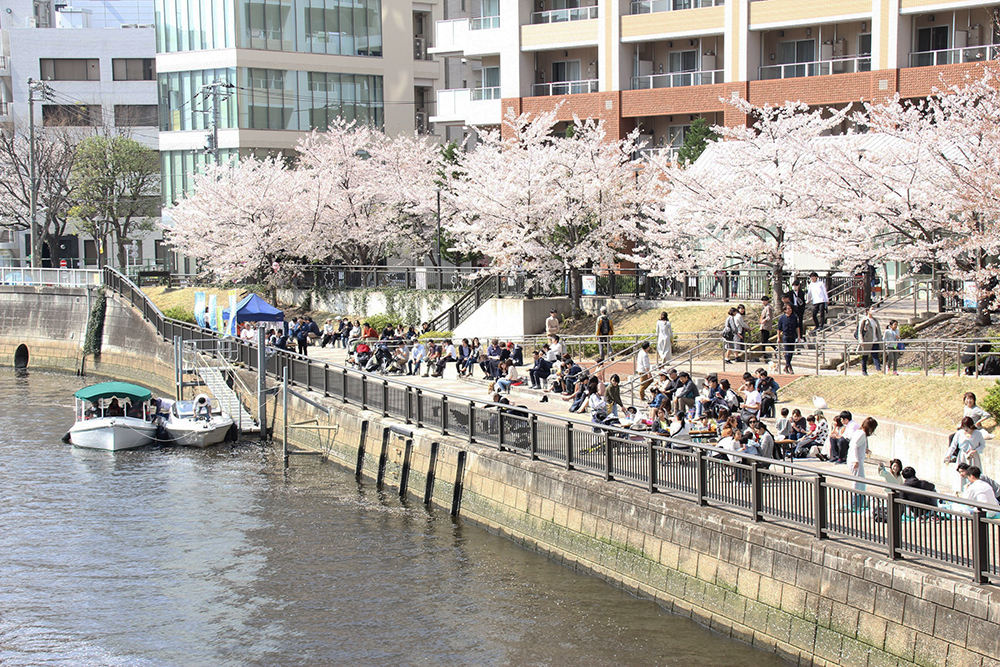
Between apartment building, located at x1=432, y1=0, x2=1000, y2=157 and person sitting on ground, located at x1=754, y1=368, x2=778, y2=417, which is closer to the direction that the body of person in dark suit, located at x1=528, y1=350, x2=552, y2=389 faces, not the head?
the person sitting on ground

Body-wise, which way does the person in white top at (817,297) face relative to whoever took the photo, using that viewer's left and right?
facing the viewer

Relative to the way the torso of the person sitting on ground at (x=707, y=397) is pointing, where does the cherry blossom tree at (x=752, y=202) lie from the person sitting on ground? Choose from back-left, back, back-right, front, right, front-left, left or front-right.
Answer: back-right

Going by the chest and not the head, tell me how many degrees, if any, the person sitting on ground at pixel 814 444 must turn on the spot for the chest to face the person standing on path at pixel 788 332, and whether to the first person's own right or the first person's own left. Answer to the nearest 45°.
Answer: approximately 90° to the first person's own right

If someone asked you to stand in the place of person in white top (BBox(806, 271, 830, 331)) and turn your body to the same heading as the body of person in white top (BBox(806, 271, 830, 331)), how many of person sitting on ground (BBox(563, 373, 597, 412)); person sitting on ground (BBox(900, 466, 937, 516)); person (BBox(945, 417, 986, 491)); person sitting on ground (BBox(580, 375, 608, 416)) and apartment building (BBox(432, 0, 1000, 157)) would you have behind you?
1

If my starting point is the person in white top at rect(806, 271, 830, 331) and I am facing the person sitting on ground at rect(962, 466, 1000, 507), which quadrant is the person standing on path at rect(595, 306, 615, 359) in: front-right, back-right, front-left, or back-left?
back-right

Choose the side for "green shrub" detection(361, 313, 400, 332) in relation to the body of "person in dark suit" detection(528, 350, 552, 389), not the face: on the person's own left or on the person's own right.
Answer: on the person's own right

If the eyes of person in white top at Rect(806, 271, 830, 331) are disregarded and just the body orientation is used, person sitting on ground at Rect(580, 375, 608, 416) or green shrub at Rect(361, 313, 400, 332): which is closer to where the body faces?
the person sitting on ground

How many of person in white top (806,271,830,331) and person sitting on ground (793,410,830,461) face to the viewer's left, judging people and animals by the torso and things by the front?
1

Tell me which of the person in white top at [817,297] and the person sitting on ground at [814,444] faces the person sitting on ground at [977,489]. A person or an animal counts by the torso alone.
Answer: the person in white top

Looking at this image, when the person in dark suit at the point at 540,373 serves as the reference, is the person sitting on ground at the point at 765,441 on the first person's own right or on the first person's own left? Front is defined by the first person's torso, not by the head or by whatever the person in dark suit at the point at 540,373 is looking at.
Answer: on the first person's own left

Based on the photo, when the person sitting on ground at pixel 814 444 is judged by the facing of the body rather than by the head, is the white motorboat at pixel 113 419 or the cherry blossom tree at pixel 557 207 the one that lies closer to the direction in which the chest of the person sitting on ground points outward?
the white motorboat

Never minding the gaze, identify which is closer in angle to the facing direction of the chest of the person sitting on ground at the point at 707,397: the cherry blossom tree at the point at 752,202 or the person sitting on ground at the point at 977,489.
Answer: the person sitting on ground

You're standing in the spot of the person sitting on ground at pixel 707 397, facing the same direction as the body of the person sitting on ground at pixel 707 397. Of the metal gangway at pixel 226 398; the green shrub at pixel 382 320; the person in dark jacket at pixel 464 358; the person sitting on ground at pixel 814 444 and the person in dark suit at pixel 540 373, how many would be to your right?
4
